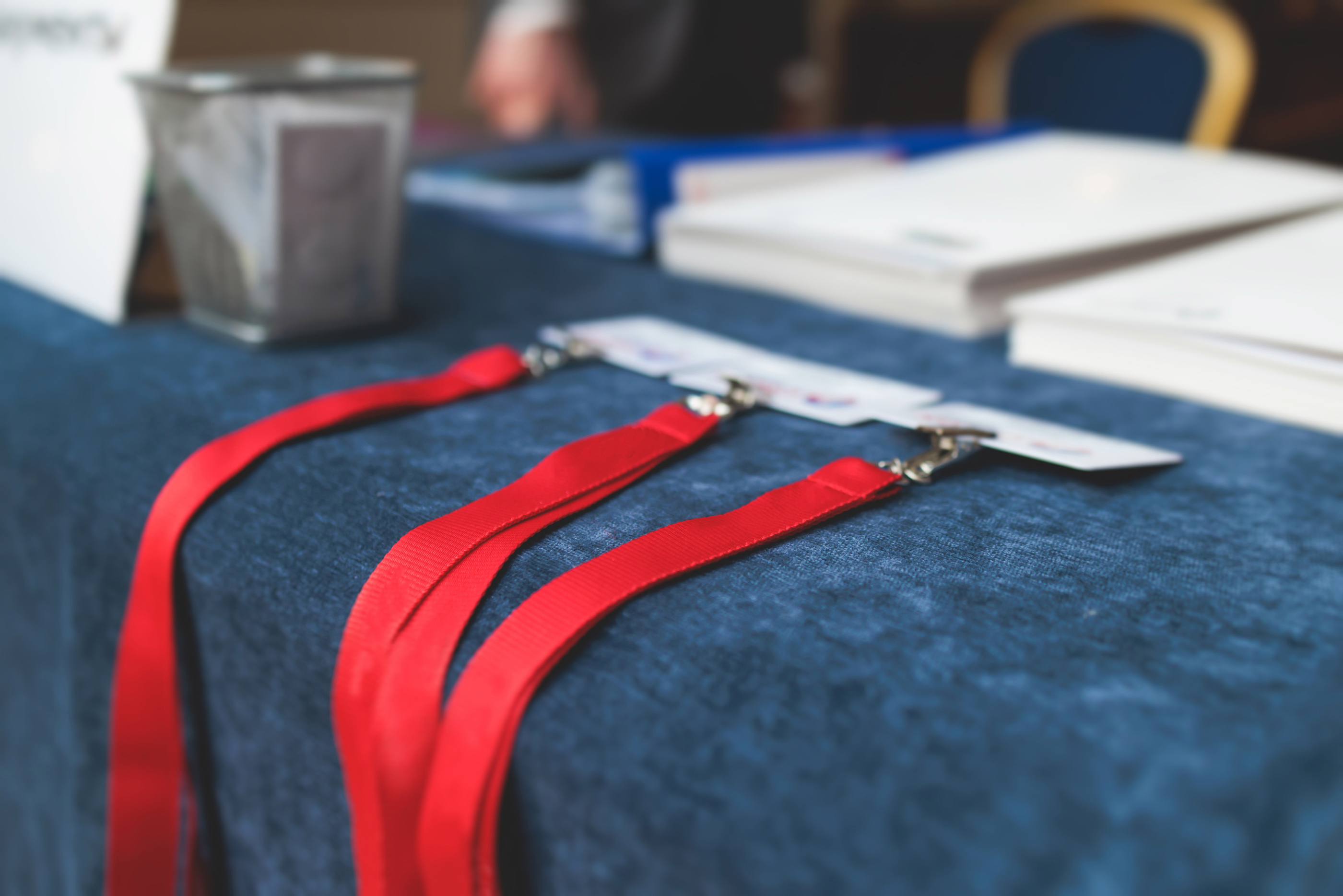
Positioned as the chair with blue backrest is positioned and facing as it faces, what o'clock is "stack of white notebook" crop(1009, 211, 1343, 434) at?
The stack of white notebook is roughly at 12 o'clock from the chair with blue backrest.

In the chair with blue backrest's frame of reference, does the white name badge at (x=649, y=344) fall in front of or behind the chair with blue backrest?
in front

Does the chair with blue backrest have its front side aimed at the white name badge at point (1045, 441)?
yes

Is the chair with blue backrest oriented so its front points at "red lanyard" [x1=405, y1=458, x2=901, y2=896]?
yes

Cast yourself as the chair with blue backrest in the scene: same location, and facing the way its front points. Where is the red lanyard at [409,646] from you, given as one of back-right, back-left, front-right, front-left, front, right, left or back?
front

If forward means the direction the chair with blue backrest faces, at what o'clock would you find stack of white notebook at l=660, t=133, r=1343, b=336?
The stack of white notebook is roughly at 12 o'clock from the chair with blue backrest.

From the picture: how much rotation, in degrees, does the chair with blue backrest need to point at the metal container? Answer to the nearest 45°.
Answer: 0° — it already faces it

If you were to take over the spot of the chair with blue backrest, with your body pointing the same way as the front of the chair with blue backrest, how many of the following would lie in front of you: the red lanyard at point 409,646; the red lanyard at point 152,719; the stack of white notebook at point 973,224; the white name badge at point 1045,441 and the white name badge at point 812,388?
5

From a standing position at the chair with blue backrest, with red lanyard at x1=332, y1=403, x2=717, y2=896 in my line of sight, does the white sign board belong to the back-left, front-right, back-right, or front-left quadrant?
front-right

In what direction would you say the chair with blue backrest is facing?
toward the camera

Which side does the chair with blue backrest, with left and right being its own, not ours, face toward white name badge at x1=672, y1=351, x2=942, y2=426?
front
